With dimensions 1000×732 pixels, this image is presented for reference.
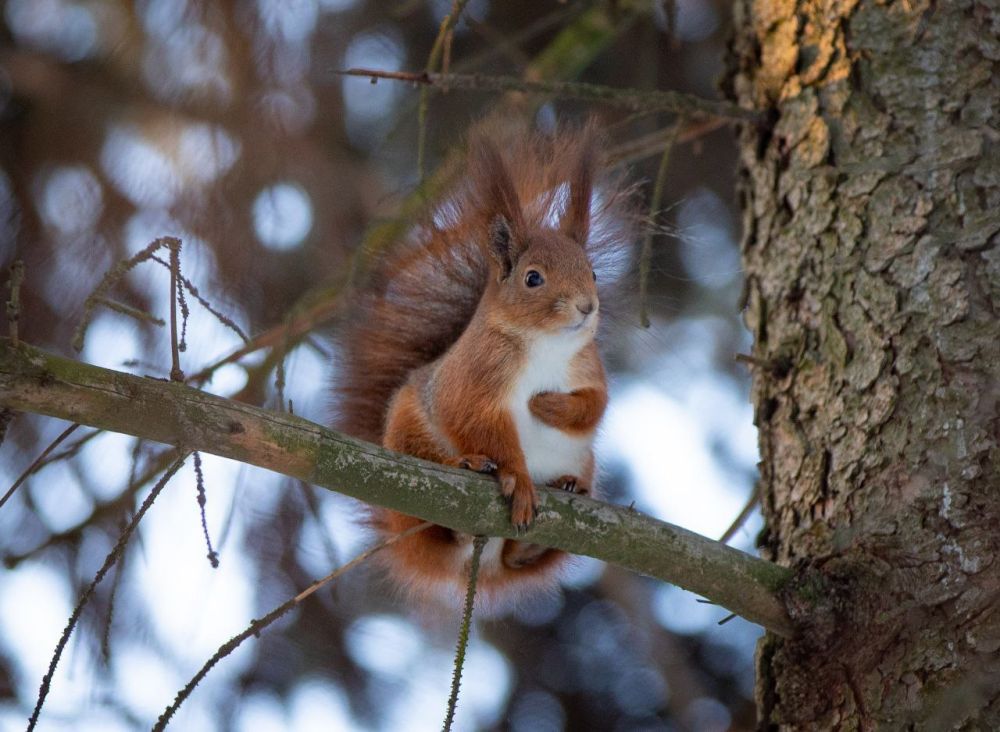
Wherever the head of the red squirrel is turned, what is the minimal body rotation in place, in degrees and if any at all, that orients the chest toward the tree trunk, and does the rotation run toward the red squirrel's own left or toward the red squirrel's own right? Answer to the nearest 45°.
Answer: approximately 45° to the red squirrel's own left

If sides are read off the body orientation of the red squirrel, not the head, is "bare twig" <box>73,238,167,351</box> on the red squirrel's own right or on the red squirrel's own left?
on the red squirrel's own right

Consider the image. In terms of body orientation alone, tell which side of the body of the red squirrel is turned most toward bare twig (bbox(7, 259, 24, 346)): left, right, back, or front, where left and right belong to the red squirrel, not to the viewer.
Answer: right

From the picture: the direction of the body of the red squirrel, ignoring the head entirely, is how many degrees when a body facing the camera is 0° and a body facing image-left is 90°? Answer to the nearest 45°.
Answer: approximately 315°

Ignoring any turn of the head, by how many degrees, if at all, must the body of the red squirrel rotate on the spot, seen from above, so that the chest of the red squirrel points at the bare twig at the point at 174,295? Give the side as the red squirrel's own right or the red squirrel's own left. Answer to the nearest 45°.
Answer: approximately 90° to the red squirrel's own right
